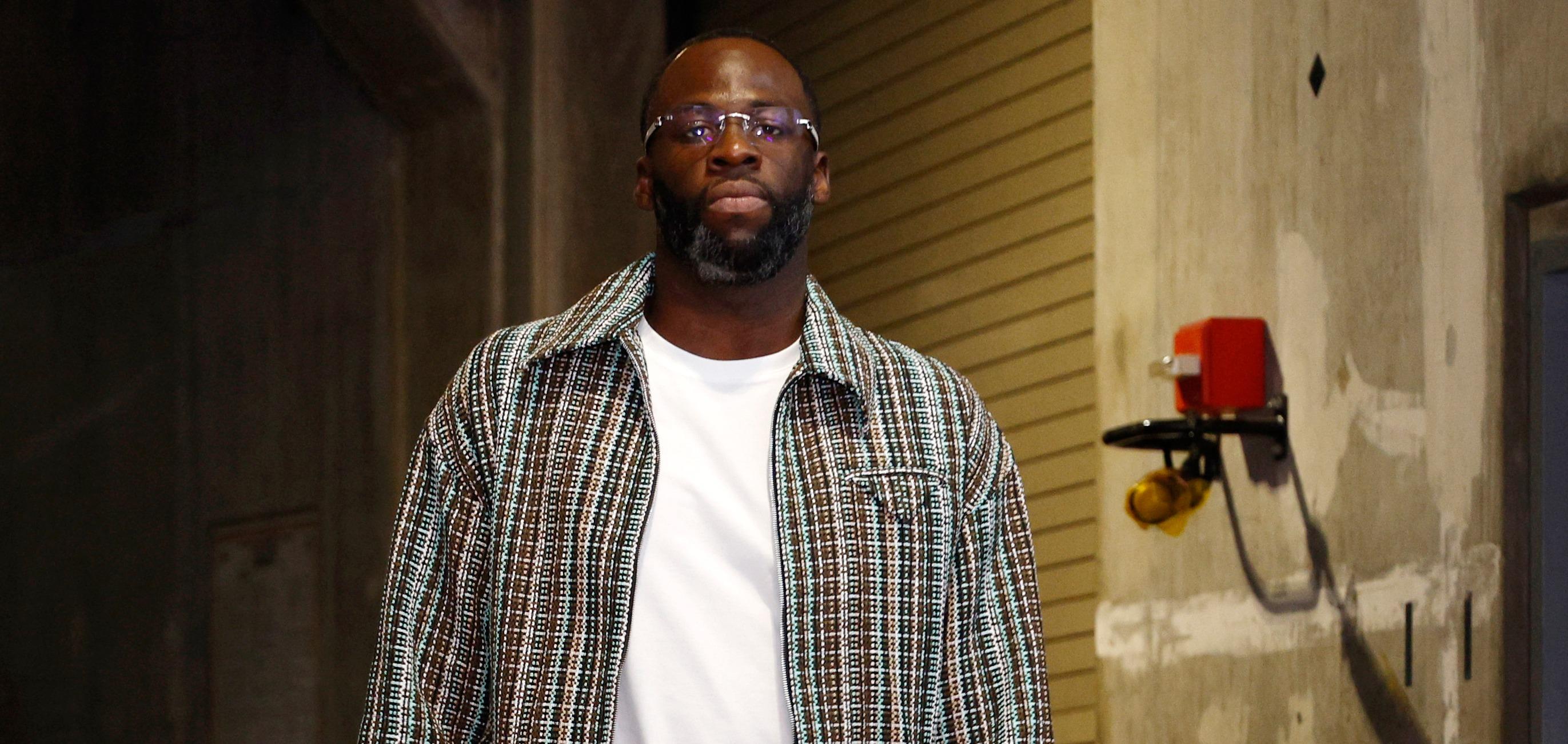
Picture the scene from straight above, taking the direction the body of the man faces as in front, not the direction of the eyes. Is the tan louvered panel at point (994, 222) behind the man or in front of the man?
behind

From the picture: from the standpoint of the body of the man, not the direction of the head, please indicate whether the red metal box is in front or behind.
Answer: behind

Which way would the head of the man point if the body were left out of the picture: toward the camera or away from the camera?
toward the camera

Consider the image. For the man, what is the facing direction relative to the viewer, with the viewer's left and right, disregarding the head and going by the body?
facing the viewer
